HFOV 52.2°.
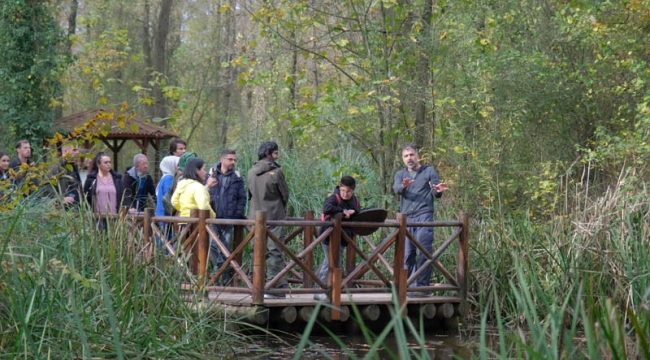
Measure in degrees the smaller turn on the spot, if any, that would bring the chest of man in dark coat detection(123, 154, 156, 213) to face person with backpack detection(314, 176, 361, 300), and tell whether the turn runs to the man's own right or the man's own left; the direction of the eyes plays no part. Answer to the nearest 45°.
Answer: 0° — they already face them

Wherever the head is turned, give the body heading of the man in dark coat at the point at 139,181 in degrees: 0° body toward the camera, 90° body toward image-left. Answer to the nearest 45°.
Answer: approximately 315°
